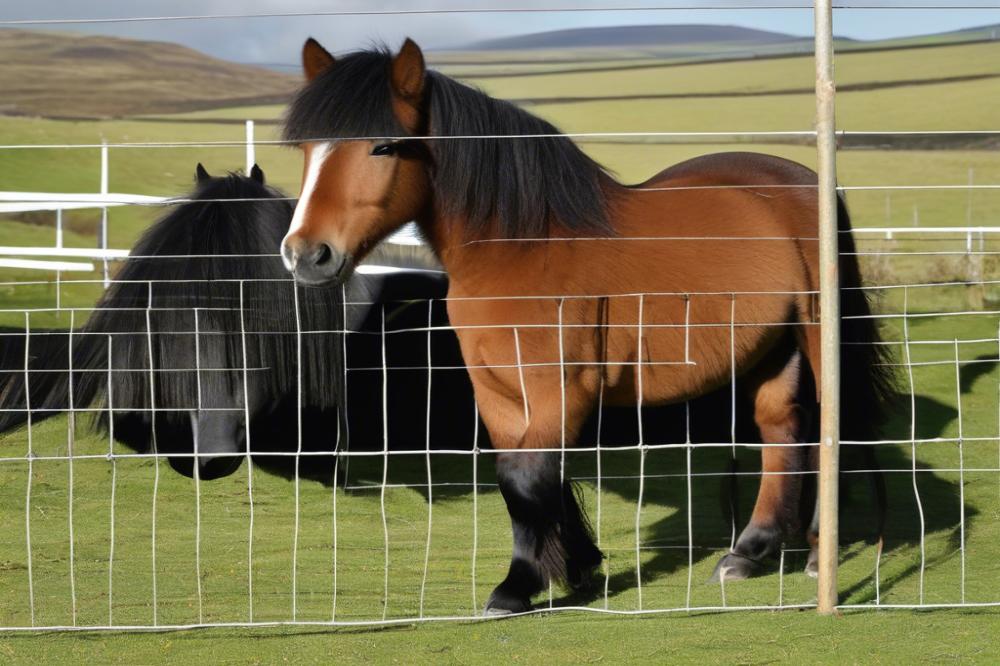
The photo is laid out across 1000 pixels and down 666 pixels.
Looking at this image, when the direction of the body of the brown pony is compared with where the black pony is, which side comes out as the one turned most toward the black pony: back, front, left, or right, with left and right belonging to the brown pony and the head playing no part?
right

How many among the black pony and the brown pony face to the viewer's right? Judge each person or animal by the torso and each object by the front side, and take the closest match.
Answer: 0

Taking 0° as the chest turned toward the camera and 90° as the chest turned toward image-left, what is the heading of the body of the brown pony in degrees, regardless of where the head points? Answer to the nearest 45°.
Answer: approximately 45°
